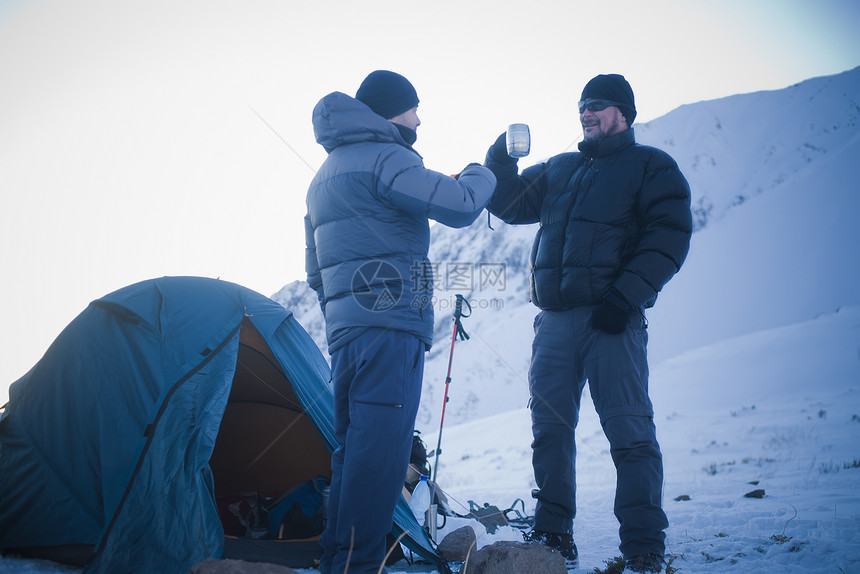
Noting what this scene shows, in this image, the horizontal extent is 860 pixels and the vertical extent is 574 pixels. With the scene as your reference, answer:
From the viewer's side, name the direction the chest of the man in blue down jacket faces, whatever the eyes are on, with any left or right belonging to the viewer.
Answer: facing away from the viewer and to the right of the viewer

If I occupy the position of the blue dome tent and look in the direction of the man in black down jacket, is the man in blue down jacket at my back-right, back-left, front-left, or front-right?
front-right

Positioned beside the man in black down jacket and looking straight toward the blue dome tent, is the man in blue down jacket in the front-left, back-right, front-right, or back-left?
front-left

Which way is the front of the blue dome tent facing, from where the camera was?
facing the viewer and to the right of the viewer

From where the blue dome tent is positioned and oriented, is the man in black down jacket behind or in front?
in front

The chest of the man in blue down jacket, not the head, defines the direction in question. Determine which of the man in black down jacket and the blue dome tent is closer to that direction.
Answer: the man in black down jacket

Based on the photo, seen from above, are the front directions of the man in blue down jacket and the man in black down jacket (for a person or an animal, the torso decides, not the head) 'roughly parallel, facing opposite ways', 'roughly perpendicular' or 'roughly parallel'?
roughly parallel, facing opposite ways

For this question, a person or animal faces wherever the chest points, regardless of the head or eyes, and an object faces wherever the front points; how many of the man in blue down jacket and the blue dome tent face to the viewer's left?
0

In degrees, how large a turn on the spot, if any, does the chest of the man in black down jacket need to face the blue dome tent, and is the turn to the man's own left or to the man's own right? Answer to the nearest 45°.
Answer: approximately 45° to the man's own right

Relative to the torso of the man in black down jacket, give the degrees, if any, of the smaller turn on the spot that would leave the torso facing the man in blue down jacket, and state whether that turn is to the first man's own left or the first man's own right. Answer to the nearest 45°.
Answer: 0° — they already face them

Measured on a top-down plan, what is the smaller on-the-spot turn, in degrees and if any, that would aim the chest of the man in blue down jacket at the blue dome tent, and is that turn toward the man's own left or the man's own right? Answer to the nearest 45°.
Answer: approximately 90° to the man's own left

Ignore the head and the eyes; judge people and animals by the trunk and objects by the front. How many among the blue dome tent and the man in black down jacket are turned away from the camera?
0

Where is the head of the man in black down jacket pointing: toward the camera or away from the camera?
toward the camera

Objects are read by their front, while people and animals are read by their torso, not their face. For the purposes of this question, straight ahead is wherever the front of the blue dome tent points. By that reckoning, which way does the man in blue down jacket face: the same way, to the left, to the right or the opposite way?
to the left

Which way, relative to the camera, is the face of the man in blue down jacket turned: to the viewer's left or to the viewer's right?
to the viewer's right
